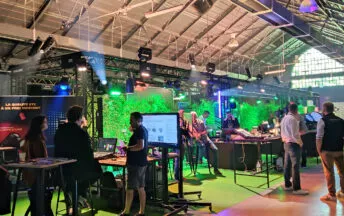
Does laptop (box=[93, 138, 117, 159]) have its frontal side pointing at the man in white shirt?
no

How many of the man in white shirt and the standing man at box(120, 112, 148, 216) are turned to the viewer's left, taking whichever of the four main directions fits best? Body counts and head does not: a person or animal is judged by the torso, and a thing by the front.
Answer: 1

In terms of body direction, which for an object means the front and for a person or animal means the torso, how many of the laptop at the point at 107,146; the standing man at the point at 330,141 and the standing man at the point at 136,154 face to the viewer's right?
0

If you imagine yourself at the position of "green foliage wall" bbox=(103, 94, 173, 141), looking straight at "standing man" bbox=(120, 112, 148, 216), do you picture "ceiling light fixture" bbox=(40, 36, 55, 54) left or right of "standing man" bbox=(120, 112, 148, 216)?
right

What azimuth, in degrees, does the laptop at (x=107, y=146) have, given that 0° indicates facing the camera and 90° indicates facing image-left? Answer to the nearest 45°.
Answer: approximately 45°

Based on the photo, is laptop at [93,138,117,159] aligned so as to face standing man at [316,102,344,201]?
no

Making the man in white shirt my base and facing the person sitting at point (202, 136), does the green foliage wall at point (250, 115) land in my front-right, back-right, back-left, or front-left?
front-right
